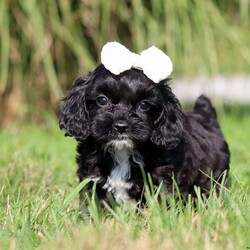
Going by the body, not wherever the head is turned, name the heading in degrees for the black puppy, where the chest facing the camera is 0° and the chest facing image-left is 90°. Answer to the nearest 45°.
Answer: approximately 45°
